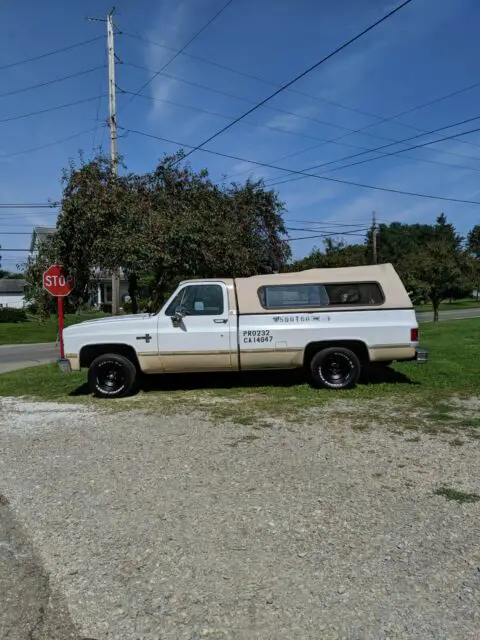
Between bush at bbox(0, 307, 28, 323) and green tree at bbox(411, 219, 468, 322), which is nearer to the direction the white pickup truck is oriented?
the bush

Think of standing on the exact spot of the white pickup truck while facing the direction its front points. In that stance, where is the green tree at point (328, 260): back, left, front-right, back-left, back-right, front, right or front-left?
right

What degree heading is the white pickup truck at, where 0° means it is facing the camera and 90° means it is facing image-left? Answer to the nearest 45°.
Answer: approximately 90°

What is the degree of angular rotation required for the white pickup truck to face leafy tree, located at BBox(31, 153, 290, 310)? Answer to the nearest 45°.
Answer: approximately 45° to its right

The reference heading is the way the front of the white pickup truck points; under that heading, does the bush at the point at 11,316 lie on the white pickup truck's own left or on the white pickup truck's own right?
on the white pickup truck's own right

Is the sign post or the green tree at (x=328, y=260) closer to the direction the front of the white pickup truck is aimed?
the sign post

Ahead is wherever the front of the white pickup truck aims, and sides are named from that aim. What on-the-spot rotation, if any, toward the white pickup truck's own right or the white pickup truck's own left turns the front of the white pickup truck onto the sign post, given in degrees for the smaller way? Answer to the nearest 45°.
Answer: approximately 45° to the white pickup truck's own right

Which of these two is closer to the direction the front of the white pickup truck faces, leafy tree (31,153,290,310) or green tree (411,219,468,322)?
the leafy tree
